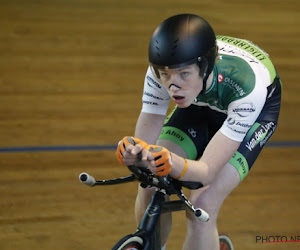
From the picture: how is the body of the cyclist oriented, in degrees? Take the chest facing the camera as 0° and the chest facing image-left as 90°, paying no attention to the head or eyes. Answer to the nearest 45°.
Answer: approximately 45°

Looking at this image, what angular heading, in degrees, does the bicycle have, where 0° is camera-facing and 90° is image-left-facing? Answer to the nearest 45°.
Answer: approximately 45°
